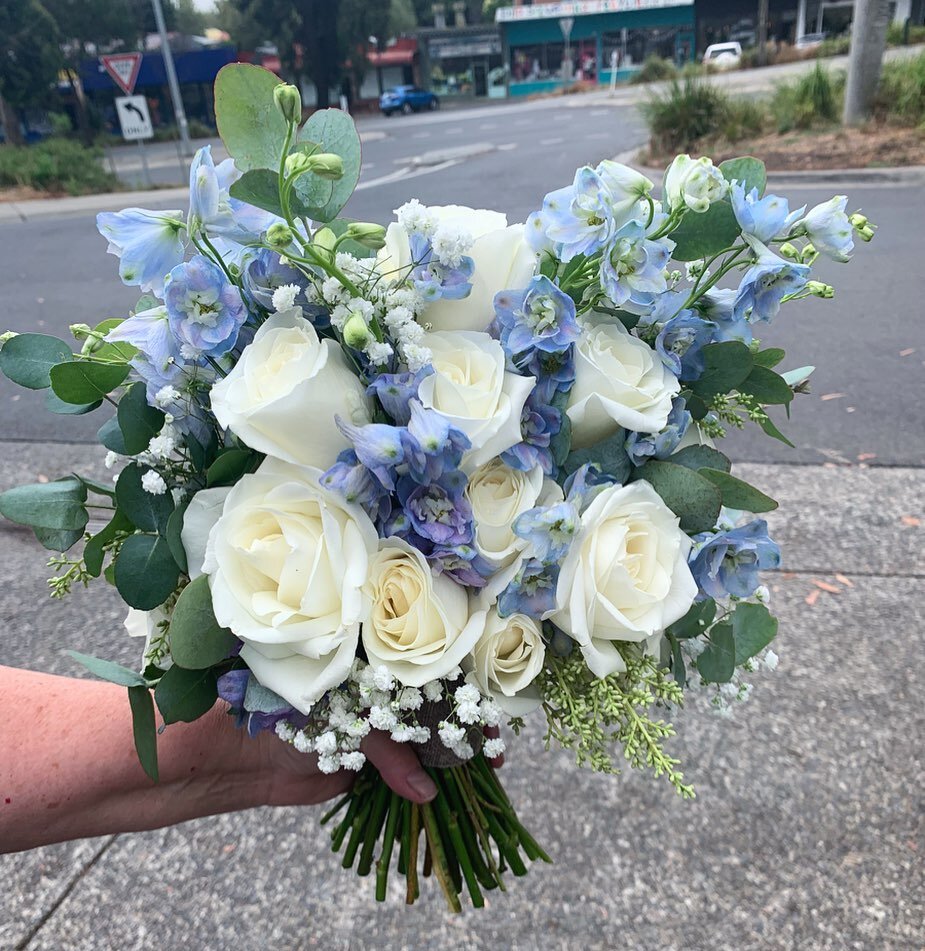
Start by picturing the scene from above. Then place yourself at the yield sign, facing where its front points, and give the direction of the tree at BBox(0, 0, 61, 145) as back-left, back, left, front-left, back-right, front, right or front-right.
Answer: back

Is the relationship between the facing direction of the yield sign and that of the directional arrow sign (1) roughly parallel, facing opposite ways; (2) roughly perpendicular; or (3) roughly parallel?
roughly parallel

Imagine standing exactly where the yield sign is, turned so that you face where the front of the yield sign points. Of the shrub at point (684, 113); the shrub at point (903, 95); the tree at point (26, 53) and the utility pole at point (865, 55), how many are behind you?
1

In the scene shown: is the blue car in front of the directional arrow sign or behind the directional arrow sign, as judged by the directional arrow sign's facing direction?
behind

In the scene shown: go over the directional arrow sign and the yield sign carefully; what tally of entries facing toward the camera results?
2

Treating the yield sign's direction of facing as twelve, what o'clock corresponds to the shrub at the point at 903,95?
The shrub is roughly at 10 o'clock from the yield sign.

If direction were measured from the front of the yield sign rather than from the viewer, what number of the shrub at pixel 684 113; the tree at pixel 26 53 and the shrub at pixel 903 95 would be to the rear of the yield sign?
1

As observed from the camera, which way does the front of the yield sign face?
facing the viewer

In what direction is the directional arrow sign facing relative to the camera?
toward the camera

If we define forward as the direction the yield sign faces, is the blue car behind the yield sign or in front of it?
behind

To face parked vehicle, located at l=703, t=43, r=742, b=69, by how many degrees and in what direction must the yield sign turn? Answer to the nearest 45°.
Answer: approximately 135° to its left

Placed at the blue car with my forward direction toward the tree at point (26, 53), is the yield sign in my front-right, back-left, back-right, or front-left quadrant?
front-left

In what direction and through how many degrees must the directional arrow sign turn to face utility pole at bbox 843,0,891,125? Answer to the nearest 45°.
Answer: approximately 45° to its left
